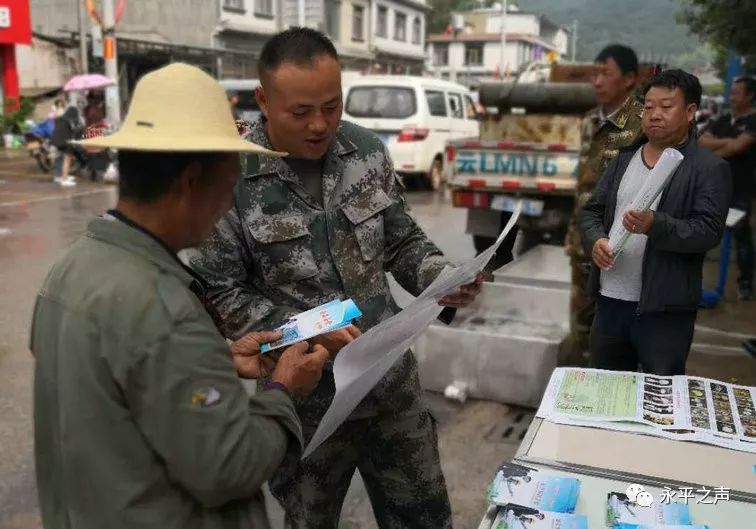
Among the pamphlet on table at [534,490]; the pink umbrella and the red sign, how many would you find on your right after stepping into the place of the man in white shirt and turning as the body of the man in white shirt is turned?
2

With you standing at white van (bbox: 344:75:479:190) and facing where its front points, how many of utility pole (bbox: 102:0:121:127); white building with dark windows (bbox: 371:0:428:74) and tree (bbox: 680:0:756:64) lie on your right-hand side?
1

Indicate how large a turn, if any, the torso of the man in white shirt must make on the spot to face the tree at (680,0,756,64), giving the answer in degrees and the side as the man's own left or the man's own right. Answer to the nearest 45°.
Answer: approximately 135° to the man's own right

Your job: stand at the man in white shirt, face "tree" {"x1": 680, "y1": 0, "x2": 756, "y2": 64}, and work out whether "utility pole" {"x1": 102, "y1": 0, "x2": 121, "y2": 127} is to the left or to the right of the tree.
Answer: left

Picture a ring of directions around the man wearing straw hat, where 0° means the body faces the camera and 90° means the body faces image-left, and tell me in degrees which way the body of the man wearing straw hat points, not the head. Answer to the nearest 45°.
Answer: approximately 225°

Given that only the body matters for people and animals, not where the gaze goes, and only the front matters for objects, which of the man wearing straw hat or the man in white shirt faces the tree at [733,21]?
the man wearing straw hat

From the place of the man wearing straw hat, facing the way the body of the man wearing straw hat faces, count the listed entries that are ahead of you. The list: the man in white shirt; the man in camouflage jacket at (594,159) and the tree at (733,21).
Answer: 3

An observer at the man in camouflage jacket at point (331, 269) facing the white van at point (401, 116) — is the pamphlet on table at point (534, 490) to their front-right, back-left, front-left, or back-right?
back-right

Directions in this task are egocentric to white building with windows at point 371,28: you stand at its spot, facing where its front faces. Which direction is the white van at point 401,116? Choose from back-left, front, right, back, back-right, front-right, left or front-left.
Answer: front-right

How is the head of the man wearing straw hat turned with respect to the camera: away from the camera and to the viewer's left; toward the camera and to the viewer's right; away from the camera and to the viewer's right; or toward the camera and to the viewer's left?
away from the camera and to the viewer's right
